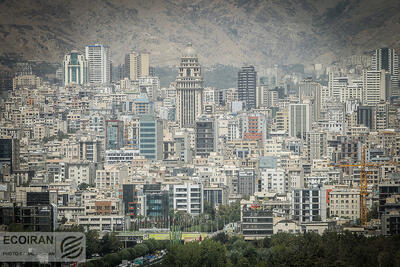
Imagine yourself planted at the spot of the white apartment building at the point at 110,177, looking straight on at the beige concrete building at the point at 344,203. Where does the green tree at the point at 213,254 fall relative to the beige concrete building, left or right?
right

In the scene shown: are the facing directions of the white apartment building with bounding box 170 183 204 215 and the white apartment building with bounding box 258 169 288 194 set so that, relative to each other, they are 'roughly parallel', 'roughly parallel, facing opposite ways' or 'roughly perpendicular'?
roughly parallel

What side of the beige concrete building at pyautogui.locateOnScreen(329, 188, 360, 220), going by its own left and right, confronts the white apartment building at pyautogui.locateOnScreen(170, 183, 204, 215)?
right

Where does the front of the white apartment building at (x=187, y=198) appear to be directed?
toward the camera

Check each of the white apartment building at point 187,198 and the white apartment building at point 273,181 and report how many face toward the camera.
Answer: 2

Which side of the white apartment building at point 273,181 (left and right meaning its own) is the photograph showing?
front

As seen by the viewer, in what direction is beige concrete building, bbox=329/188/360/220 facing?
toward the camera

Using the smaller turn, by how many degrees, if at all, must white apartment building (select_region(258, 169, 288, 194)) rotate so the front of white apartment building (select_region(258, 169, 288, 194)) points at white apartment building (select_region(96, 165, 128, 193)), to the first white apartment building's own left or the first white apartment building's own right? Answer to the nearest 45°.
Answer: approximately 90° to the first white apartment building's own right

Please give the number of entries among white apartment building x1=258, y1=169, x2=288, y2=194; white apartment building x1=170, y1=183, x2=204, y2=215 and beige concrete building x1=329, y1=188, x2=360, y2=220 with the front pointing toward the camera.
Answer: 3

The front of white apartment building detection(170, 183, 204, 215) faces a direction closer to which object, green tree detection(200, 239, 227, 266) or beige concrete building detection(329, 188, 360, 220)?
the green tree

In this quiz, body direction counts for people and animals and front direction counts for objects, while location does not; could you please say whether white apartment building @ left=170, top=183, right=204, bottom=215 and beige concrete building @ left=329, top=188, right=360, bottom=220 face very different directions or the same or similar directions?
same or similar directions
